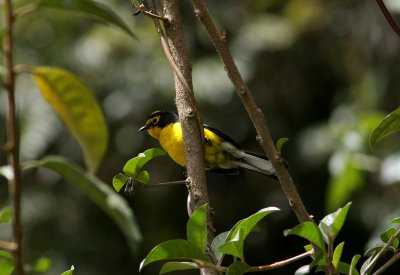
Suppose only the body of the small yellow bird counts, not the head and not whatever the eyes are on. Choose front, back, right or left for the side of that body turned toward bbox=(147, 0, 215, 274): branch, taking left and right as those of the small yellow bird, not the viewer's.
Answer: left

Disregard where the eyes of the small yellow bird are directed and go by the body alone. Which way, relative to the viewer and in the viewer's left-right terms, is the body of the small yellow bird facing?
facing to the left of the viewer

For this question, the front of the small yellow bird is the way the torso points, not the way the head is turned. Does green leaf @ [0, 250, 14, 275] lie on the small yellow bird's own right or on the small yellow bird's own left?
on the small yellow bird's own left

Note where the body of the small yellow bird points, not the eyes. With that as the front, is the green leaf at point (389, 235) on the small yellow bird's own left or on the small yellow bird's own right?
on the small yellow bird's own left

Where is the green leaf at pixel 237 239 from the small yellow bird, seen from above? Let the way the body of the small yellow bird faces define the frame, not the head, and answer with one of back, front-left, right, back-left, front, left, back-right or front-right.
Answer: left

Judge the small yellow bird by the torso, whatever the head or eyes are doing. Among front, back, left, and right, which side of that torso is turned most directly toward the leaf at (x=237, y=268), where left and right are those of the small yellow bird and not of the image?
left

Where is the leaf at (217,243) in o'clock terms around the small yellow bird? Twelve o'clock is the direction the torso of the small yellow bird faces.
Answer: The leaf is roughly at 9 o'clock from the small yellow bird.

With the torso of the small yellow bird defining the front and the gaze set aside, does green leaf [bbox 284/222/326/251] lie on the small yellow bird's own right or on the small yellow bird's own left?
on the small yellow bird's own left
